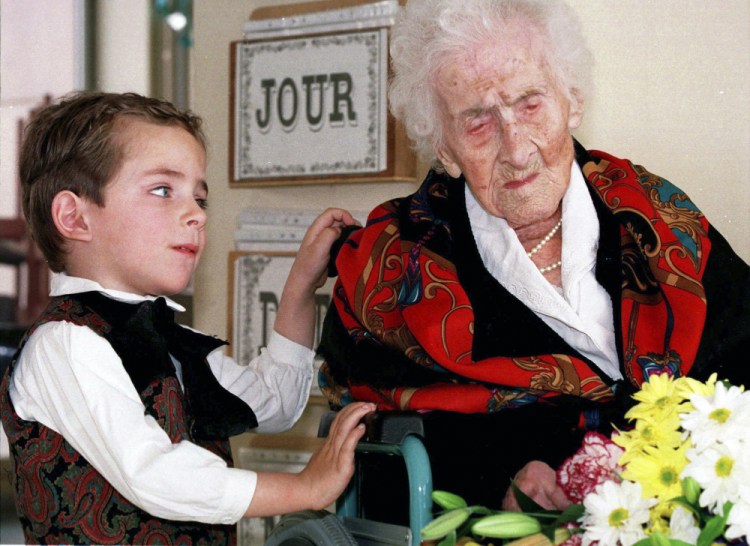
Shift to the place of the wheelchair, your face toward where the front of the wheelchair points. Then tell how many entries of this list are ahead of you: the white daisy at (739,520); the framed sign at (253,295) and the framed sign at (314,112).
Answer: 1

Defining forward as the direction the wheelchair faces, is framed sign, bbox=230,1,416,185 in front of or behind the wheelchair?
behind

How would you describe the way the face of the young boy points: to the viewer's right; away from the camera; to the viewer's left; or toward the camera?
to the viewer's right

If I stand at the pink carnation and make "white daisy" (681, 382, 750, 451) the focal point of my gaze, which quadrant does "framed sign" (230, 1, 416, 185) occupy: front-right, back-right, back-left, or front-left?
back-left

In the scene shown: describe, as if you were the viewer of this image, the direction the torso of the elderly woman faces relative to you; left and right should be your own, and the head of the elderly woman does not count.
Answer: facing the viewer

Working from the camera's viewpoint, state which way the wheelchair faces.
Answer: facing the viewer and to the right of the viewer

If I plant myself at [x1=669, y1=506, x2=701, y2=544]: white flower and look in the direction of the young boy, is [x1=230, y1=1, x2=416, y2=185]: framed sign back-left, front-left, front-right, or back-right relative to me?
front-right

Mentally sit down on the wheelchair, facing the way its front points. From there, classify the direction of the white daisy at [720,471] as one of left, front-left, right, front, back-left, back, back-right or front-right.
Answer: front

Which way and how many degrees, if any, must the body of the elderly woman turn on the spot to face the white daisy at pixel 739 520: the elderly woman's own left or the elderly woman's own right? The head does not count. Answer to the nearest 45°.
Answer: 0° — they already face it

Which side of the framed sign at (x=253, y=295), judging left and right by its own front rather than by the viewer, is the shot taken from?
front

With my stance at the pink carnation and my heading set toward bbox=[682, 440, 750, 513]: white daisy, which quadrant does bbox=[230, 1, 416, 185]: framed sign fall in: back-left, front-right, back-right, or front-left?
back-left

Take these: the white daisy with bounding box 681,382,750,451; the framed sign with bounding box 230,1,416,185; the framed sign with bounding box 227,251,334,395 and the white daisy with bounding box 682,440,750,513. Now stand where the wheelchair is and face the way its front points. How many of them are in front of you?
2

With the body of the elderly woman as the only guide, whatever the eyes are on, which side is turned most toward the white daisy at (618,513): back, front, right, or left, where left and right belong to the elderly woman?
front

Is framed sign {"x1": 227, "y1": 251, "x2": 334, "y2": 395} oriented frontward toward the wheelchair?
yes
